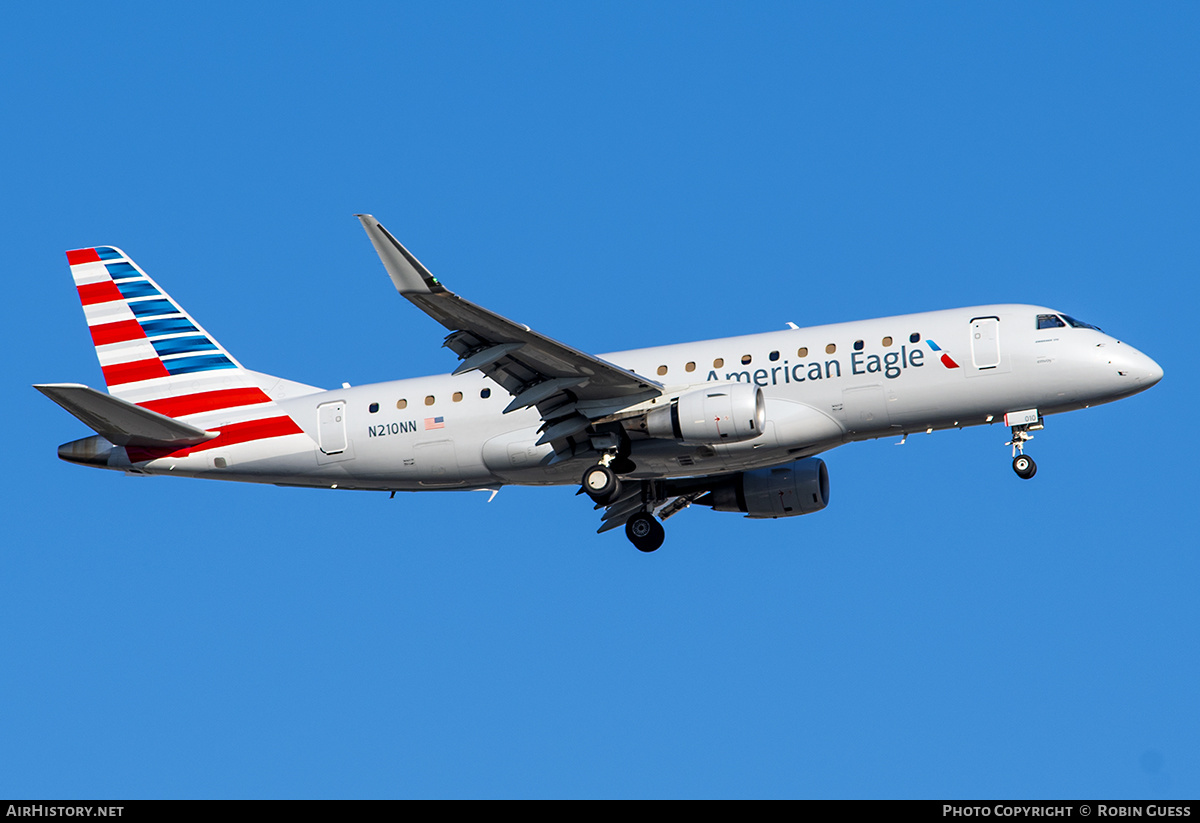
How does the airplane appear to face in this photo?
to the viewer's right
